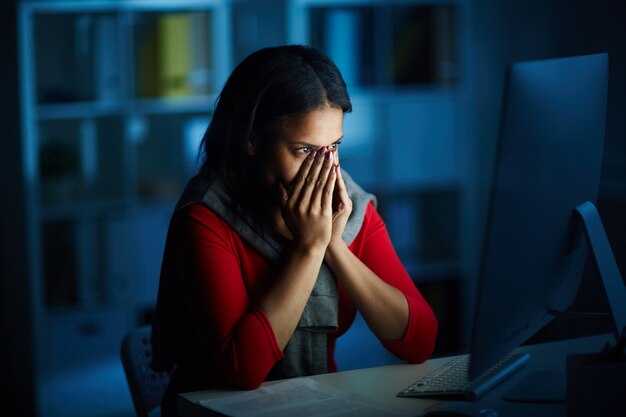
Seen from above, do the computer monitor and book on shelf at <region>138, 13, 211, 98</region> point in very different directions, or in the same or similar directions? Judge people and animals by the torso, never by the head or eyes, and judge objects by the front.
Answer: very different directions

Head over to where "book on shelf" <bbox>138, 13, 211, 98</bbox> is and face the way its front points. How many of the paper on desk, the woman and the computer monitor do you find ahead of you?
3

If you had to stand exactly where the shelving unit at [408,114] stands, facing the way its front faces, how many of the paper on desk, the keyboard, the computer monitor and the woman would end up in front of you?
4

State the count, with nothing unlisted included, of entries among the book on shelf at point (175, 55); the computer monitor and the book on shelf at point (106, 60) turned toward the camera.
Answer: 2

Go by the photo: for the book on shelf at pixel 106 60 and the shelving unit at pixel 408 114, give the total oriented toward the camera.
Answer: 2

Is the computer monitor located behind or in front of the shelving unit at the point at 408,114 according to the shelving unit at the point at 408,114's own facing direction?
in front

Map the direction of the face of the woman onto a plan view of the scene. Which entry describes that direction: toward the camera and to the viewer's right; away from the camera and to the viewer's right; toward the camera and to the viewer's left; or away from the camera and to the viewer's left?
toward the camera and to the viewer's right

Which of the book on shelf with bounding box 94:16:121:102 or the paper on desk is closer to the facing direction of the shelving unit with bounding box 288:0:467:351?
the paper on desk

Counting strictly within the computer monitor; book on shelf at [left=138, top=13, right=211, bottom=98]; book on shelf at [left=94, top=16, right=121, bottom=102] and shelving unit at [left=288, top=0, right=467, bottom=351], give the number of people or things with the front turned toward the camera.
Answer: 3

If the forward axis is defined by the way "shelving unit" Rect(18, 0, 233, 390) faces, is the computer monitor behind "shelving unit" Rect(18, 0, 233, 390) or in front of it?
in front

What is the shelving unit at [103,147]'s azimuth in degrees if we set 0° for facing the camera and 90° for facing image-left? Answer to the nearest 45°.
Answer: approximately 0°

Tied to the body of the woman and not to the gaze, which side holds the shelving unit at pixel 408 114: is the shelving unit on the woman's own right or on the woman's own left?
on the woman's own left
